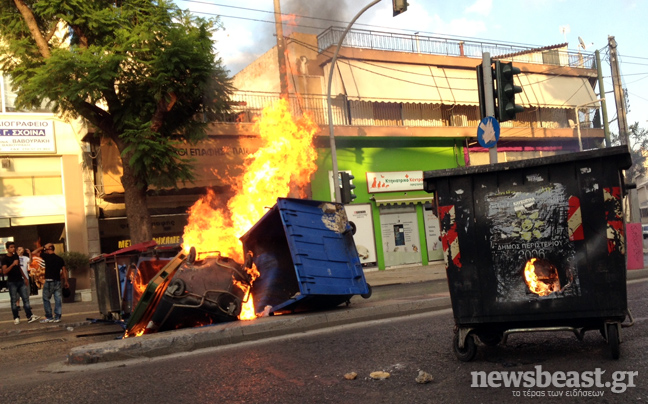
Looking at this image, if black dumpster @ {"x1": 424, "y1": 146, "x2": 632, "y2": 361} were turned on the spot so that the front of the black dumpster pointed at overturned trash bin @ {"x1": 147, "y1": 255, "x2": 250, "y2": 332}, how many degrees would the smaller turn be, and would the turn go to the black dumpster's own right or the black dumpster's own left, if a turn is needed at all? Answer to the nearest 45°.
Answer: approximately 135° to the black dumpster's own right

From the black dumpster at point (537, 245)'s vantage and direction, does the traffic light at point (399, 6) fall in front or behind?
behind

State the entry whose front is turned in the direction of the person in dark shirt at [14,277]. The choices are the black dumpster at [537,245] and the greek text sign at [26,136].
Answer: the greek text sign

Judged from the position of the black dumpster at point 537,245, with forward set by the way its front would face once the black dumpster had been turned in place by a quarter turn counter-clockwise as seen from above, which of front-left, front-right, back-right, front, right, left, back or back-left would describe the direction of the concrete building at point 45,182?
back-left

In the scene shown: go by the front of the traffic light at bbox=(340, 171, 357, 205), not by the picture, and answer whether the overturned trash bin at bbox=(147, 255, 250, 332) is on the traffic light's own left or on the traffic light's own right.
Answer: on the traffic light's own right
